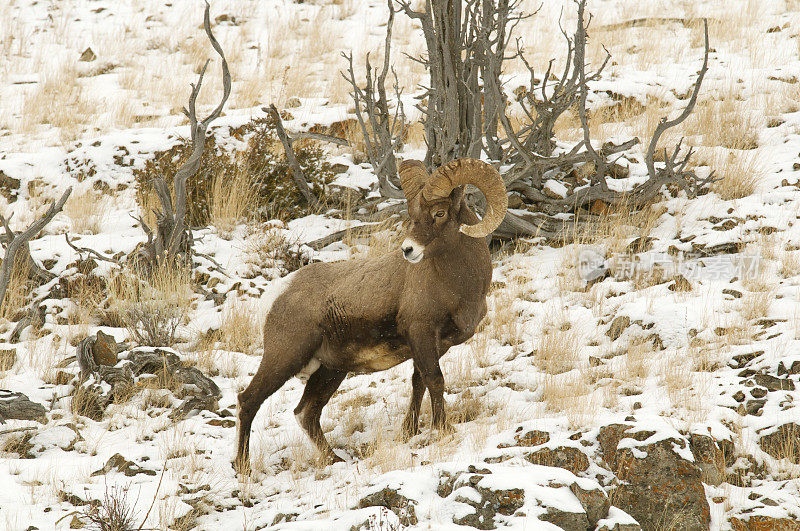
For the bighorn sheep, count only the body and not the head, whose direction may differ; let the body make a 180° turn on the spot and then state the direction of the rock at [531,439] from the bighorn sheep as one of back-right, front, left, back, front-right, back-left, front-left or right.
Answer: back-left

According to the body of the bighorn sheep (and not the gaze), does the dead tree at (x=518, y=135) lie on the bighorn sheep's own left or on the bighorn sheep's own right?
on the bighorn sheep's own left

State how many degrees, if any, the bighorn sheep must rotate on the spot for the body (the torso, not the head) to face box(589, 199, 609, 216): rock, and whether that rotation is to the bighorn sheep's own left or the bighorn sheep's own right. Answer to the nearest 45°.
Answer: approximately 45° to the bighorn sheep's own left

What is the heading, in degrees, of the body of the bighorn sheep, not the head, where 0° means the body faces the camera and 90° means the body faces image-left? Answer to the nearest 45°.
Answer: approximately 270°

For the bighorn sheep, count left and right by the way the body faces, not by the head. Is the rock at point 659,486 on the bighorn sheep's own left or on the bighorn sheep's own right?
on the bighorn sheep's own right

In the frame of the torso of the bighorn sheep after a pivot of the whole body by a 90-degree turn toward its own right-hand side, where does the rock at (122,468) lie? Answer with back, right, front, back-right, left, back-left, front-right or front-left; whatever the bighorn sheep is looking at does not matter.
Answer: right

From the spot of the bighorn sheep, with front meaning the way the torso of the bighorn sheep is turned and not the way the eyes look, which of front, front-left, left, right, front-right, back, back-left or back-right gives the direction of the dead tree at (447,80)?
left

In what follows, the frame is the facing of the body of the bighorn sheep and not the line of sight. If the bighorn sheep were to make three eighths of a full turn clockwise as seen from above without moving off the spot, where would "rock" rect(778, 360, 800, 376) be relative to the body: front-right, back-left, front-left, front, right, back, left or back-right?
back-left

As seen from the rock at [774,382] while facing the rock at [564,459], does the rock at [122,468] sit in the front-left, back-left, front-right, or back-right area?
front-right

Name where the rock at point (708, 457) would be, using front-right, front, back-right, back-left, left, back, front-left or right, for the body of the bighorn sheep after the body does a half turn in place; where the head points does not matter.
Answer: back-left

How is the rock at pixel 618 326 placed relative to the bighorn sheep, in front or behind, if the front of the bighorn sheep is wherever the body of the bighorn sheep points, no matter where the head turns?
in front

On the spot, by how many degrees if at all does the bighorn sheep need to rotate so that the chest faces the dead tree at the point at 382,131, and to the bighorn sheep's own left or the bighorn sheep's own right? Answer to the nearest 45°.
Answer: approximately 90° to the bighorn sheep's own left

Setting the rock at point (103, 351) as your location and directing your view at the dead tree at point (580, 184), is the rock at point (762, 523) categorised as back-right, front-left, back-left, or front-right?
front-right

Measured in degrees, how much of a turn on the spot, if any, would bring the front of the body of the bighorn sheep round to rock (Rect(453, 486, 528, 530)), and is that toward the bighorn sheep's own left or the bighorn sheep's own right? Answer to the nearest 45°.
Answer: approximately 90° to the bighorn sheep's own right

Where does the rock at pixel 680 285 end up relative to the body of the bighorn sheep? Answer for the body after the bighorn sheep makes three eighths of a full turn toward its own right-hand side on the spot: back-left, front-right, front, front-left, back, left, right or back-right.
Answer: back

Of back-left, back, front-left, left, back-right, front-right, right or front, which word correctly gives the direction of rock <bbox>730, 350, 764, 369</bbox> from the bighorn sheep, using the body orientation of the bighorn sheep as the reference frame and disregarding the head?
front

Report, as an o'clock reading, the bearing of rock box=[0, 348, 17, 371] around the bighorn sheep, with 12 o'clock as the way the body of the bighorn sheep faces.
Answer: The rock is roughly at 7 o'clock from the bighorn sheep.
